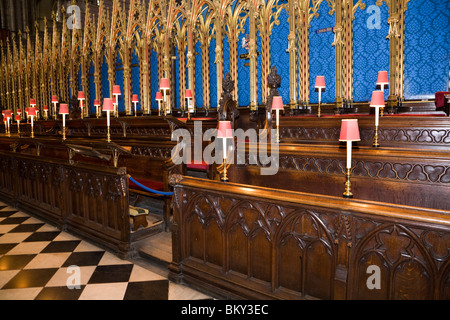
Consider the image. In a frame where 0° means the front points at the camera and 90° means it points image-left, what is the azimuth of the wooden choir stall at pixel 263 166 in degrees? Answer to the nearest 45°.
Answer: approximately 45°
